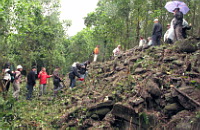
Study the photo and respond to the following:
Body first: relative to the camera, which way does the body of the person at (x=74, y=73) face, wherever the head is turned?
to the viewer's right

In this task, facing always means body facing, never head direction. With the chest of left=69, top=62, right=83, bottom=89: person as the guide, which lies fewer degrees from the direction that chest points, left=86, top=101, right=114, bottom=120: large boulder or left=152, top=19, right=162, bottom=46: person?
the person

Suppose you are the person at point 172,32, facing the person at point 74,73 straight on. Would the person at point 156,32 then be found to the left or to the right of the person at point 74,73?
right

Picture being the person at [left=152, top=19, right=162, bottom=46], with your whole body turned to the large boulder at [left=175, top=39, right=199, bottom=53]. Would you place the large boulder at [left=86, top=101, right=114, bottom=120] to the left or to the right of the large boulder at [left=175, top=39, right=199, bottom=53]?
right

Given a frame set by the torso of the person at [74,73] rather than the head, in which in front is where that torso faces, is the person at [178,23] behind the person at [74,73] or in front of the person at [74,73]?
in front

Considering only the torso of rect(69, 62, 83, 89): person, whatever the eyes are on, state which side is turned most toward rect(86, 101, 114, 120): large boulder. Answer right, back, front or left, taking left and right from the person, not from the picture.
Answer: right

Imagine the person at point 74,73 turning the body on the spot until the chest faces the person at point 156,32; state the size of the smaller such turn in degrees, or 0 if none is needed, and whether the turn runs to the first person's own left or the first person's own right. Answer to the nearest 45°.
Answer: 0° — they already face them

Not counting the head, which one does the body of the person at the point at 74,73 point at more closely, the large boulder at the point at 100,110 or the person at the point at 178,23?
the person

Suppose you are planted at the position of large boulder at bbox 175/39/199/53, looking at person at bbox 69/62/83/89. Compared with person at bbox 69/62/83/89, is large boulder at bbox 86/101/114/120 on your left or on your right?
left

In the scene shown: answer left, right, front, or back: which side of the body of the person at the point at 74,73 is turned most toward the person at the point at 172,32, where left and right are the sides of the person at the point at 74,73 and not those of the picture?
front
